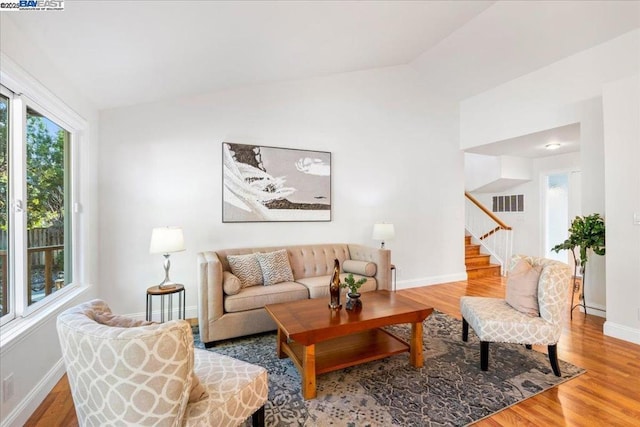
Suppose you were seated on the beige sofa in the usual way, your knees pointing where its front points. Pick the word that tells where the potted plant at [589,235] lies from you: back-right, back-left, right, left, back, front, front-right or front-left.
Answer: front-left

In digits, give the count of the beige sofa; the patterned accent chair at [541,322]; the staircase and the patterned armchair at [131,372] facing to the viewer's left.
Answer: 1

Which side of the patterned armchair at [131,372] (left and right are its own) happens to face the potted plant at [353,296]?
front

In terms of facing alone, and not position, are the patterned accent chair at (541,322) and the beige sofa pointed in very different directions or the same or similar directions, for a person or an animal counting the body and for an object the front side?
very different directions

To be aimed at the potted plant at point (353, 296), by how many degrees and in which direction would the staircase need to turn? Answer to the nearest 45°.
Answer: approximately 45° to its right

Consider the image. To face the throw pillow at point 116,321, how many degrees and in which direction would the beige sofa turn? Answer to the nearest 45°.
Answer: approximately 45° to its right

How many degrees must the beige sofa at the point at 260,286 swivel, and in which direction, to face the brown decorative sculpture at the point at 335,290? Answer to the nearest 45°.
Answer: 0° — it already faces it

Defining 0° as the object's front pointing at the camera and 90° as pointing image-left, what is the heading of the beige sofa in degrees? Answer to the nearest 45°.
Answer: approximately 315°

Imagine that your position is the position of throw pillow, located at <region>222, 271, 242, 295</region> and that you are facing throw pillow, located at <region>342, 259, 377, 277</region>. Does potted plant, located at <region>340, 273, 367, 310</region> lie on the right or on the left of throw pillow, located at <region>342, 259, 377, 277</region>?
right

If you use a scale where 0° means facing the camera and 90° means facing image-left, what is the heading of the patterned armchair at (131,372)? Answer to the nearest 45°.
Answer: approximately 225°

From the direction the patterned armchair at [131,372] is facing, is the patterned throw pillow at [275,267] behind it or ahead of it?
ahead

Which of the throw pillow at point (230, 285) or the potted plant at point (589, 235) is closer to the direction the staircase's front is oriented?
the potted plant

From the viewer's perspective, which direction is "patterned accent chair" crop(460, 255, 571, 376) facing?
to the viewer's left
